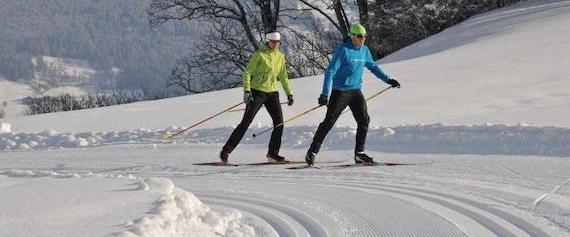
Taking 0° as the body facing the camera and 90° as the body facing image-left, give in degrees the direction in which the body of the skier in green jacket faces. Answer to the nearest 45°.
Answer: approximately 315°

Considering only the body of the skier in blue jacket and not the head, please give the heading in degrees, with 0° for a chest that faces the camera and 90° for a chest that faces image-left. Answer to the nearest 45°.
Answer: approximately 315°

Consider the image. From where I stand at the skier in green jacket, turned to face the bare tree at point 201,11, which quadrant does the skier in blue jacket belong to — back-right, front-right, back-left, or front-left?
back-right

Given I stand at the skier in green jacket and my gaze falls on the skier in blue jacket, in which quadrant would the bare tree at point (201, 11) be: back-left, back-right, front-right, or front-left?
back-left

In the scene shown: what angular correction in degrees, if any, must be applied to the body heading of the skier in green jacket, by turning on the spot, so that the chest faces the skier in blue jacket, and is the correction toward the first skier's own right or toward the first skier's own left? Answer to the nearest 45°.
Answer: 0° — they already face them

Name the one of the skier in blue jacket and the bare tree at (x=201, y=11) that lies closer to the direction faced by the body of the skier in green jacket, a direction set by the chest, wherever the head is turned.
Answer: the skier in blue jacket

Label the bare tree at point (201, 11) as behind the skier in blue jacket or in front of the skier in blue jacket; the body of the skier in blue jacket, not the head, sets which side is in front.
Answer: behind

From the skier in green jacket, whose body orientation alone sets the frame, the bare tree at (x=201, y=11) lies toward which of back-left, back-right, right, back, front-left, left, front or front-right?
back-left
